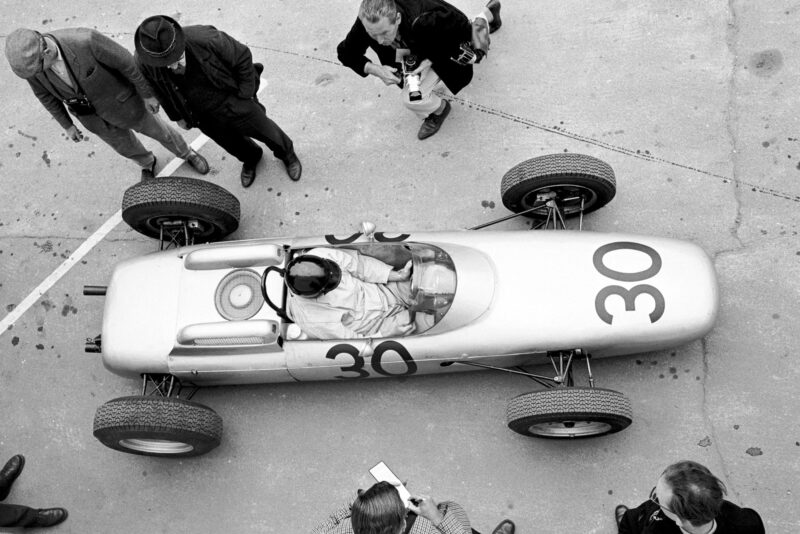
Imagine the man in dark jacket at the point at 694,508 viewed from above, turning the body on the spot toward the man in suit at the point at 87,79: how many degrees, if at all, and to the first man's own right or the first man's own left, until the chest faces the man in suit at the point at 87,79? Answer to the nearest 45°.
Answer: approximately 45° to the first man's own left

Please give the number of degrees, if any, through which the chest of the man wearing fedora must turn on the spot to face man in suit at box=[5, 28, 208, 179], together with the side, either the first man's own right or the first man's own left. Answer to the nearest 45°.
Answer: approximately 90° to the first man's own right

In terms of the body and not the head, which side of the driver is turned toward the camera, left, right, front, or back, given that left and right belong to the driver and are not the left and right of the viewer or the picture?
right

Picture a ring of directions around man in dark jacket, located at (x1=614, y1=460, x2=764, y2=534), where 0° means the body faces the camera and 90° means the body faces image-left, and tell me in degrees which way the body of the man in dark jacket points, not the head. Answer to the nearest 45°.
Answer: approximately 135°

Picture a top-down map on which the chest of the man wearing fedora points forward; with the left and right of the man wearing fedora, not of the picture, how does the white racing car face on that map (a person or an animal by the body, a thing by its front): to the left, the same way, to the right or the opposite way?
to the left

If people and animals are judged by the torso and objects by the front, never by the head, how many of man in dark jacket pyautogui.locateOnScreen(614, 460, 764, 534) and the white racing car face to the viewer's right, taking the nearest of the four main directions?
1

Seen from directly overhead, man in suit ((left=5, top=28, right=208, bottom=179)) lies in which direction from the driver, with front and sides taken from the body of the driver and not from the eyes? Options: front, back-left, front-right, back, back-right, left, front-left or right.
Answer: back

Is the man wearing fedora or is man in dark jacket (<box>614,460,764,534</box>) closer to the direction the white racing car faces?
the man in dark jacket

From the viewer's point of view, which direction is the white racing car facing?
to the viewer's right

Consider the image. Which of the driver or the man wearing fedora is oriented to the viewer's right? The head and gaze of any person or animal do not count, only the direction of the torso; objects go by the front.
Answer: the driver
